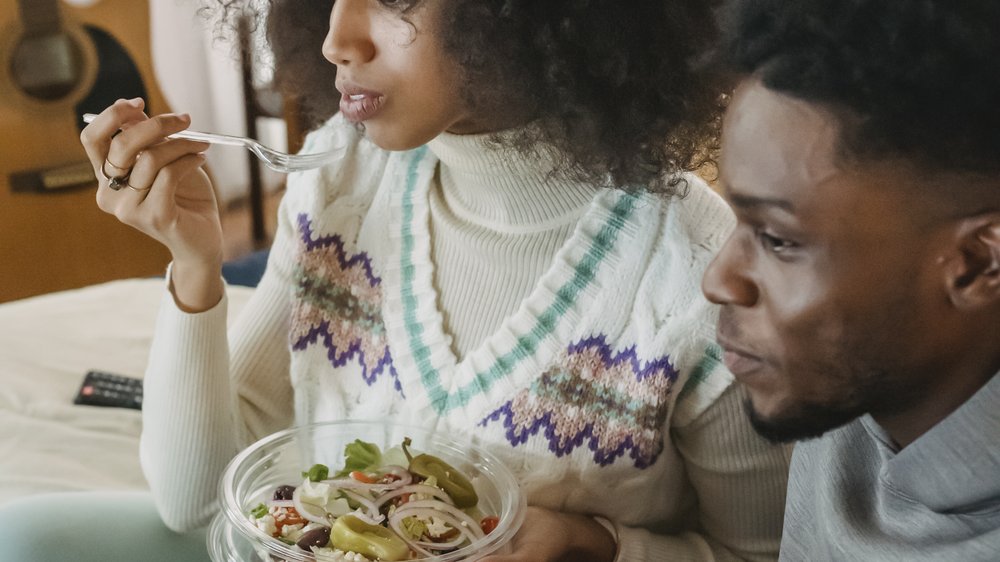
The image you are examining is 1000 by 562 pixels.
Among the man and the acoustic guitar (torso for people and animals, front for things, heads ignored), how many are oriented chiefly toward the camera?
1

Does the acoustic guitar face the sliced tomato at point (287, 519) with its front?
yes

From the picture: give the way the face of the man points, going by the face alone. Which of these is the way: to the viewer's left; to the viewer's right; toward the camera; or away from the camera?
to the viewer's left

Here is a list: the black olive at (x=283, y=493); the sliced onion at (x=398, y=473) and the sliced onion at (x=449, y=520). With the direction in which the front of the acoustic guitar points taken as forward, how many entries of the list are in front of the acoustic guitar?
3

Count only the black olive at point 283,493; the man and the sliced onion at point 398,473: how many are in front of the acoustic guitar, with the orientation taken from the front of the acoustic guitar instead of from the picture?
3

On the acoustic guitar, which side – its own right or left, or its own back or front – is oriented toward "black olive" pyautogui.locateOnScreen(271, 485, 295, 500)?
front

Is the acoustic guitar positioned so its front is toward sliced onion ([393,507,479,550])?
yes

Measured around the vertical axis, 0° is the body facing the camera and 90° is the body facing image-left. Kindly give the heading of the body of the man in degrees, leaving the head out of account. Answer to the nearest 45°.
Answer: approximately 90°

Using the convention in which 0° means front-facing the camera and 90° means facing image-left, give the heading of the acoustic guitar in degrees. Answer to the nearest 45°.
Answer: approximately 0°
